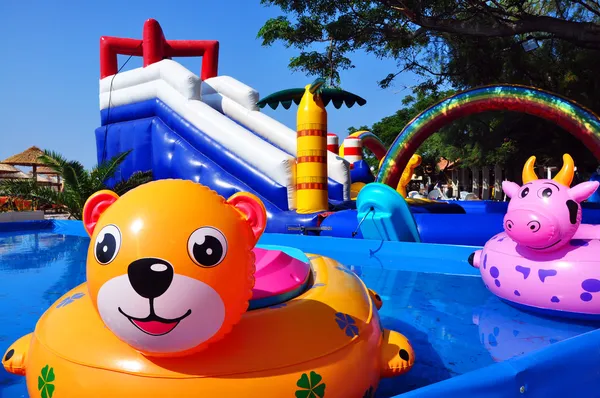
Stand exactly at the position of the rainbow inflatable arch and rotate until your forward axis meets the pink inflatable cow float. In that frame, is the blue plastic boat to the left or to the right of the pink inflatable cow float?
right

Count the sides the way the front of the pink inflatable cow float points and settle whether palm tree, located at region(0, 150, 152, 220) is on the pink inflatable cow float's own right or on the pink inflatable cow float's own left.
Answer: on the pink inflatable cow float's own right

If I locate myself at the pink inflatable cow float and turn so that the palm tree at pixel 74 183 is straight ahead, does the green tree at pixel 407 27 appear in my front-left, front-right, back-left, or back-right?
front-right

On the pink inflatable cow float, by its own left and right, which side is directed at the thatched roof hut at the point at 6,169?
right

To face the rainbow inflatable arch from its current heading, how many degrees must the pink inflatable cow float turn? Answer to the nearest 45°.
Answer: approximately 135° to its right

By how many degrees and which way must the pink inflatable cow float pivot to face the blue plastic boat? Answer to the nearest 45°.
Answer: approximately 90° to its right

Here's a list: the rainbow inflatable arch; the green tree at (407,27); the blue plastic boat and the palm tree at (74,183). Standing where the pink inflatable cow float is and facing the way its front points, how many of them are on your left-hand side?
0

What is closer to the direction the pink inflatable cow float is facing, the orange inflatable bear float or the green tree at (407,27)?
the orange inflatable bear float

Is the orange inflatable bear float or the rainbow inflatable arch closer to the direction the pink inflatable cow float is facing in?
the orange inflatable bear float

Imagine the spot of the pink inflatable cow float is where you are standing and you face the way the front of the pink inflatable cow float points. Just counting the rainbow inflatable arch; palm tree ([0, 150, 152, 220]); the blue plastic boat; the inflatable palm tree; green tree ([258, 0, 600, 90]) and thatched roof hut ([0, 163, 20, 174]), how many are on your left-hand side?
0

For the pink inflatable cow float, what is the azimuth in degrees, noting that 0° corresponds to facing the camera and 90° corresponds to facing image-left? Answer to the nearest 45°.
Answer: approximately 45°

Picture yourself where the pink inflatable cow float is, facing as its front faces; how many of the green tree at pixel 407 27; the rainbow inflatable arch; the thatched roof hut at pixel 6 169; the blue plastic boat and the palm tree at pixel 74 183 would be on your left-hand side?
0

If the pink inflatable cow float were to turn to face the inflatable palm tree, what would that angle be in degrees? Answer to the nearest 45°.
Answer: approximately 90° to its right

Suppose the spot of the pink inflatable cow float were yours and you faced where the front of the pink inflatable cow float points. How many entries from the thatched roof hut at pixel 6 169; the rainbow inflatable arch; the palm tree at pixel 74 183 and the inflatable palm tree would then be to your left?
0
